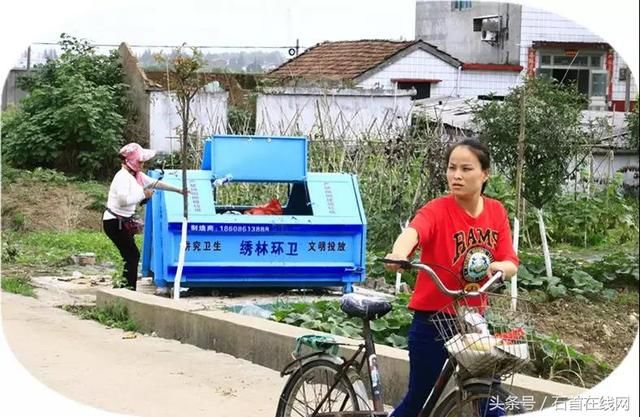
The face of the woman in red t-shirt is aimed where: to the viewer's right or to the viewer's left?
to the viewer's left

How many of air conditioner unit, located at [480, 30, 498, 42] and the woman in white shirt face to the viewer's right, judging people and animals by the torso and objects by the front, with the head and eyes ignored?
1

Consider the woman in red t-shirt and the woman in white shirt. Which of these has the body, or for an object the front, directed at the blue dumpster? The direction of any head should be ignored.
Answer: the woman in white shirt

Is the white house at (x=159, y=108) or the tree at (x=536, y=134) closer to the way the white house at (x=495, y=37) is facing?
the tree

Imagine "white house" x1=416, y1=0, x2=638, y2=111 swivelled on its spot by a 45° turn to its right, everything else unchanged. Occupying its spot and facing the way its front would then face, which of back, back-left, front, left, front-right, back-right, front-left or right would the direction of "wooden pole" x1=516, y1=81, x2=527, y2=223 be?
front

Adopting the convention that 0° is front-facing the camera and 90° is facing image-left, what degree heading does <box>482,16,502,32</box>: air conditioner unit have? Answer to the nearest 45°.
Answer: approximately 45°

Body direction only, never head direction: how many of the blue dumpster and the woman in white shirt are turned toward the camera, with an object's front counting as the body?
1

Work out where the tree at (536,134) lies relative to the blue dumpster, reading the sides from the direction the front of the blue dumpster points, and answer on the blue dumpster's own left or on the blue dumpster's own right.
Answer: on the blue dumpster's own left

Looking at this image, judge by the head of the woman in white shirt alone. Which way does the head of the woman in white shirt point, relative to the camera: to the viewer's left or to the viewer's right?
to the viewer's right

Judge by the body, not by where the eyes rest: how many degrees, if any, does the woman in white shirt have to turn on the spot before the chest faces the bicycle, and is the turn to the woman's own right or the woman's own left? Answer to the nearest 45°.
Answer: approximately 90° to the woman's own right

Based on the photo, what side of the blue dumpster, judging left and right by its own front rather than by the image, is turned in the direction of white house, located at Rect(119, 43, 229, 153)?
back

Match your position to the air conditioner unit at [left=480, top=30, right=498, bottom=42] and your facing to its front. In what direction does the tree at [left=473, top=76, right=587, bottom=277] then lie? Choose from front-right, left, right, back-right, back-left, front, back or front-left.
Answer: front-left

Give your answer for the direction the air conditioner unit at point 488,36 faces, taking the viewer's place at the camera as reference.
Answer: facing the viewer and to the left of the viewer

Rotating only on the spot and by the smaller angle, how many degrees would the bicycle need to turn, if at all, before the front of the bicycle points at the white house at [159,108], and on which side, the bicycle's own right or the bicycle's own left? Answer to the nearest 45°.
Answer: approximately 135° to the bicycle's own left
